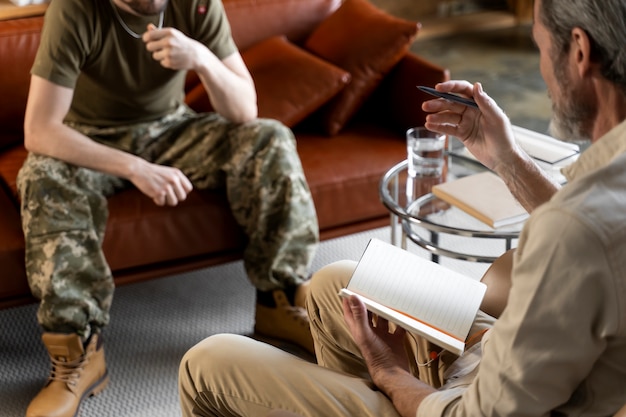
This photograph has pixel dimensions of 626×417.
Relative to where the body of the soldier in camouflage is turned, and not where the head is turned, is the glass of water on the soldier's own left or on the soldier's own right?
on the soldier's own left

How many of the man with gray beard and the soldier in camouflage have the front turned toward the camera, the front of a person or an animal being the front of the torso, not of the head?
1

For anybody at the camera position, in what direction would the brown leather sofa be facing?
facing the viewer and to the right of the viewer

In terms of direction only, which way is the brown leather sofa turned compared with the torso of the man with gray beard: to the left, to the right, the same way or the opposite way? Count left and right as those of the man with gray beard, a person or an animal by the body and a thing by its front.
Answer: the opposite way

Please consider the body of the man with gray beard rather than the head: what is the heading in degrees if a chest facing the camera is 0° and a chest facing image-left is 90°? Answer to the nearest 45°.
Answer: approximately 135°

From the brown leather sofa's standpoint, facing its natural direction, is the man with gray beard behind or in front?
in front

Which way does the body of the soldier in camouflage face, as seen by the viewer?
toward the camera

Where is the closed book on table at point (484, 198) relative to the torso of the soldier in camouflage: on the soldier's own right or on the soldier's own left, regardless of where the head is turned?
on the soldier's own left

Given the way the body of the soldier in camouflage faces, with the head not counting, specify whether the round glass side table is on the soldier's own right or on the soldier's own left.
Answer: on the soldier's own left

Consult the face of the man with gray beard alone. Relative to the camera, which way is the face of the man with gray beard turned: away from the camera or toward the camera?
away from the camera

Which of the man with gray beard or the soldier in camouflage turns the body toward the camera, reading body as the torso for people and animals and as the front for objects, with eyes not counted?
the soldier in camouflage
